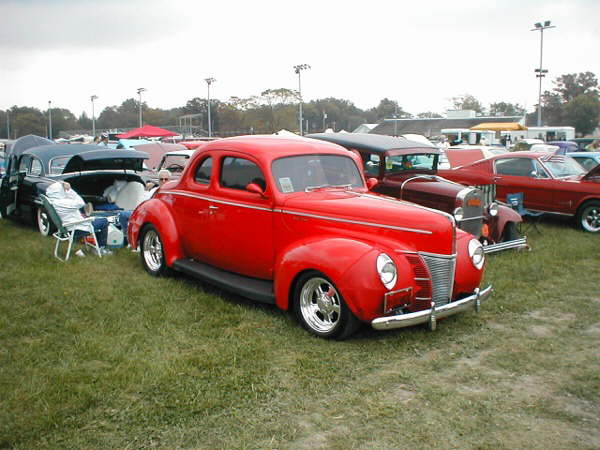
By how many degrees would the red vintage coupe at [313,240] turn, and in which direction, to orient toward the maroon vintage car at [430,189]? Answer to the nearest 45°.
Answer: approximately 90° to its left

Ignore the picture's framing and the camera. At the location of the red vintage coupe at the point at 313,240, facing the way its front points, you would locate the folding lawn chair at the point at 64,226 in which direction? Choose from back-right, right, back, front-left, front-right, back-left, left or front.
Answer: back

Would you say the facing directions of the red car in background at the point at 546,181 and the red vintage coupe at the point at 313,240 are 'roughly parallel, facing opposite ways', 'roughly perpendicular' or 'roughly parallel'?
roughly parallel

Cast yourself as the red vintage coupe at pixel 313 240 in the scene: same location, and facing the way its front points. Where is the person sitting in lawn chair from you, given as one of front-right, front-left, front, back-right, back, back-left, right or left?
back

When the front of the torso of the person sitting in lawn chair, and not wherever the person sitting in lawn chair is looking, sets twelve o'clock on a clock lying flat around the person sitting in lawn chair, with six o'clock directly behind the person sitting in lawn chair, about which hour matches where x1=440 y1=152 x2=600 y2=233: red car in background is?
The red car in background is roughly at 12 o'clock from the person sitting in lawn chair.

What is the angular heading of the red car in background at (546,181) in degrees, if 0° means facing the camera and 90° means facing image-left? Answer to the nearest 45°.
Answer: approximately 315°

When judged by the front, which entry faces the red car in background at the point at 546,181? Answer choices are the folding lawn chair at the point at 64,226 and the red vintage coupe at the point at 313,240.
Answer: the folding lawn chair

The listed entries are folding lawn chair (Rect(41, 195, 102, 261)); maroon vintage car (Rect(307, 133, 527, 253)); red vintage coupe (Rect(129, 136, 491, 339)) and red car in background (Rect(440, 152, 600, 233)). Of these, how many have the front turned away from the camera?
0

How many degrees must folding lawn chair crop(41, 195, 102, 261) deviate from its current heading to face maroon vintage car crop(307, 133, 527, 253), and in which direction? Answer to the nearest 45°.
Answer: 0° — it already faces it

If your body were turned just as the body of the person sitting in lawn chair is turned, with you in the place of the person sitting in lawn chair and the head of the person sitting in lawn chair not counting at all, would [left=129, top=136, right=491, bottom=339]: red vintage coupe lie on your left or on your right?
on your right

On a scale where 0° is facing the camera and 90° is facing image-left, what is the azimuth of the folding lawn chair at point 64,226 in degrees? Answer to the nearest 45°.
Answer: approximately 270°

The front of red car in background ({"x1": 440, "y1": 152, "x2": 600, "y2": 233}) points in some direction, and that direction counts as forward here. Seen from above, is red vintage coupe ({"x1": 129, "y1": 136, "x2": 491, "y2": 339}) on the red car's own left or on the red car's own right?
on the red car's own right

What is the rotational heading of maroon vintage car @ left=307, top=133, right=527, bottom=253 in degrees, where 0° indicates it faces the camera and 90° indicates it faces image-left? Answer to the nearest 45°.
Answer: approximately 315°

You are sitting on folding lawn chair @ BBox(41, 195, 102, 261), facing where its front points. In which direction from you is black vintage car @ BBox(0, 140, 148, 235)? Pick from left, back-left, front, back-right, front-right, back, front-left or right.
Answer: left

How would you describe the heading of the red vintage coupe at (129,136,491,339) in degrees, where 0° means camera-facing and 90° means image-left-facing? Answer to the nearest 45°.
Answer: approximately 315°

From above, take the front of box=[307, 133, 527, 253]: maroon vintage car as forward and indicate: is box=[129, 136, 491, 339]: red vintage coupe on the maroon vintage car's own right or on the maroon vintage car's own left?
on the maroon vintage car's own right
